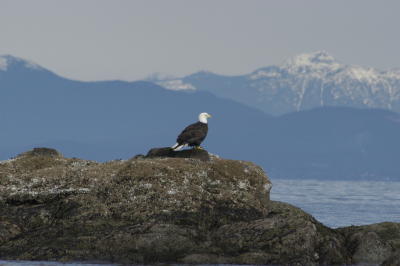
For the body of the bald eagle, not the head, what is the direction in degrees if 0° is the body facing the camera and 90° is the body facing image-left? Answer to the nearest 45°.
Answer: approximately 270°
